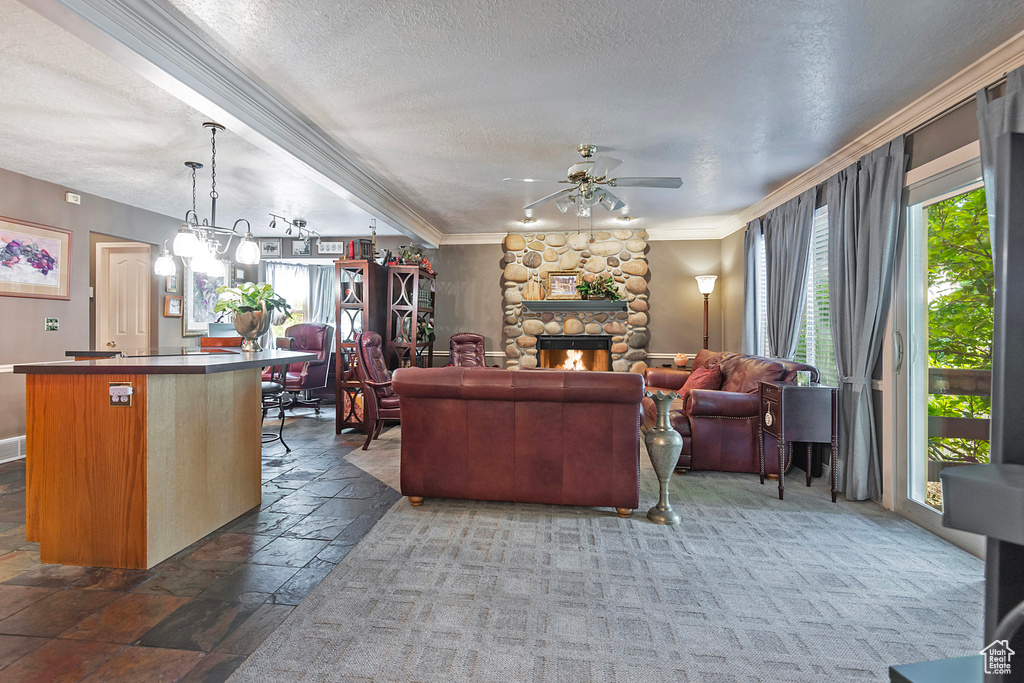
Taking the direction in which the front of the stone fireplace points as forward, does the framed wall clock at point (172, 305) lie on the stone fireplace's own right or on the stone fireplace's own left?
on the stone fireplace's own right

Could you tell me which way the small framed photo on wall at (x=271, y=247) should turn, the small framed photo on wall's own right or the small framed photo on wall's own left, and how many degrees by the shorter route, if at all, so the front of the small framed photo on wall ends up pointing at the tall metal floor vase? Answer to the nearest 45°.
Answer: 0° — it already faces it

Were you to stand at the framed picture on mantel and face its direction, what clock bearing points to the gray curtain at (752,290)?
The gray curtain is roughly at 10 o'clock from the framed picture on mantel.

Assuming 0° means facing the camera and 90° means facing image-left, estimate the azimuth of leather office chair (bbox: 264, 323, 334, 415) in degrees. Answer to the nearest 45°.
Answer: approximately 45°

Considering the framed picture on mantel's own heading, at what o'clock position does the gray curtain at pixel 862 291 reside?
The gray curtain is roughly at 11 o'clock from the framed picture on mantel.

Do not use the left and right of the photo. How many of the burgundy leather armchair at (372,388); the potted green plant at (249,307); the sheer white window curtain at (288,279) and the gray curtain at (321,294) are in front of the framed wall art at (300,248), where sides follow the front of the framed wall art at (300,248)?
2

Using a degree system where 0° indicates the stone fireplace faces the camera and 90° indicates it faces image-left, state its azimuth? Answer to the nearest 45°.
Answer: approximately 0°

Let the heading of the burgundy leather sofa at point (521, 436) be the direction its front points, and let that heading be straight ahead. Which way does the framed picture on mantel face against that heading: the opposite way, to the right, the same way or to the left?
the opposite way

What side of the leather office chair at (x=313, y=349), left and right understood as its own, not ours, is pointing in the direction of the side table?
left

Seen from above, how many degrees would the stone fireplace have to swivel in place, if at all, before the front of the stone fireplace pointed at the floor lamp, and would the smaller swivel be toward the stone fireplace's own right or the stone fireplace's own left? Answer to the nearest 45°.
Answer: approximately 90° to the stone fireplace's own left

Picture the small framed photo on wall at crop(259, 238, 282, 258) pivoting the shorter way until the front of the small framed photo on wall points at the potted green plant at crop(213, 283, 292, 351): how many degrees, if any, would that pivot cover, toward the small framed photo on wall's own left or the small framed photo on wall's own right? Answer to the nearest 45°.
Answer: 0° — it already faces it

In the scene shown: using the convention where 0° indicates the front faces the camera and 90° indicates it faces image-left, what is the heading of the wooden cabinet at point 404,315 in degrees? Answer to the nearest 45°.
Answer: approximately 0°
